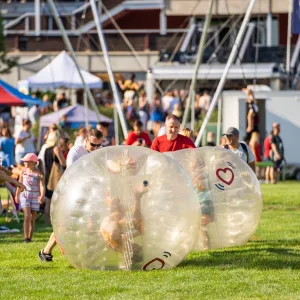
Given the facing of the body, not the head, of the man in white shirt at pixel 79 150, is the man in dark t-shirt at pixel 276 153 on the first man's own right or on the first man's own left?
on the first man's own left

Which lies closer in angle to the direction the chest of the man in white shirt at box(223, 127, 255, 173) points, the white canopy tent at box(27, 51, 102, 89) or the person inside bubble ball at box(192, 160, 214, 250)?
the person inside bubble ball

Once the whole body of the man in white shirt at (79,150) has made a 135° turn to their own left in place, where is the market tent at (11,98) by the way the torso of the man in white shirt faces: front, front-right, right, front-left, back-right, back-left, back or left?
front

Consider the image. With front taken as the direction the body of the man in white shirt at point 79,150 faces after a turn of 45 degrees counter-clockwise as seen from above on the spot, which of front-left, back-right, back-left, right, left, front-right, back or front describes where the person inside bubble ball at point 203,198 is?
front

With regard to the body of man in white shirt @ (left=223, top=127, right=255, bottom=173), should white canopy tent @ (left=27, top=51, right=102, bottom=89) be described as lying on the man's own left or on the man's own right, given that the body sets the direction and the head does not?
on the man's own right

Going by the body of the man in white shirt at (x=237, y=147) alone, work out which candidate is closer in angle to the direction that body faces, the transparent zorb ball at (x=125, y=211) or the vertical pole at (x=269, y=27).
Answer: the transparent zorb ball

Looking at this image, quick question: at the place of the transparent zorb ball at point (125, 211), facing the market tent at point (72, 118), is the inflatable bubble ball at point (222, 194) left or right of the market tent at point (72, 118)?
right

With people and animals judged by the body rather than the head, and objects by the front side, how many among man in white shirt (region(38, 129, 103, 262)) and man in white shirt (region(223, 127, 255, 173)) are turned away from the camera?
0

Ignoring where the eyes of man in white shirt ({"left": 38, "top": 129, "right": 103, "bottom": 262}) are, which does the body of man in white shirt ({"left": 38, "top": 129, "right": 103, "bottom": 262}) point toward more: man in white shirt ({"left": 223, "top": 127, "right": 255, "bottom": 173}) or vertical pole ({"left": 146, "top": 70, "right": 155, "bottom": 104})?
the man in white shirt

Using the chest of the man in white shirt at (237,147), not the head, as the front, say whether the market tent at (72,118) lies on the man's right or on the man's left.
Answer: on the man's right

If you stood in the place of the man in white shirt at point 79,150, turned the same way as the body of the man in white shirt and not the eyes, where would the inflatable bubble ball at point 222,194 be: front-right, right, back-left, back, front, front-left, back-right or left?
front-left

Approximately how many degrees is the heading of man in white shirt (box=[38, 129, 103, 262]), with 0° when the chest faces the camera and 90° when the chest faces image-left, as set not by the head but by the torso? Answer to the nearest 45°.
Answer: approximately 315°
